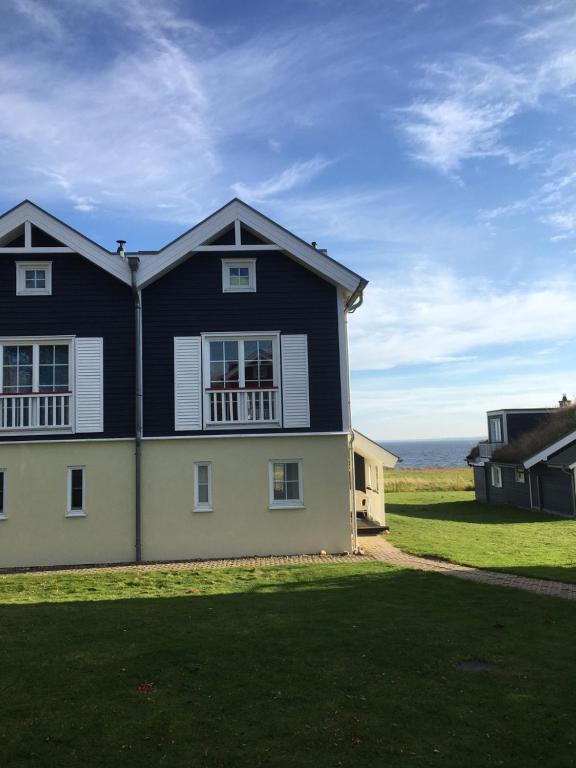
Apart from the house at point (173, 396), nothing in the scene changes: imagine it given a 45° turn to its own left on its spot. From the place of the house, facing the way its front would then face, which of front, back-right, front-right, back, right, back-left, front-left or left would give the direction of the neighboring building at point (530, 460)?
left

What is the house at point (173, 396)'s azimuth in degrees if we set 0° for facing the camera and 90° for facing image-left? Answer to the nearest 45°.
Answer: approximately 0°
